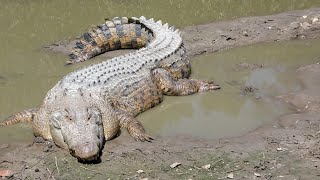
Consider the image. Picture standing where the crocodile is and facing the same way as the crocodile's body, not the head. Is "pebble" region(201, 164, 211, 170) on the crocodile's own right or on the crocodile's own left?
on the crocodile's own left

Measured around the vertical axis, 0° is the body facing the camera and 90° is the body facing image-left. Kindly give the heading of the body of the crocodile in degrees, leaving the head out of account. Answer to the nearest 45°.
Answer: approximately 45°

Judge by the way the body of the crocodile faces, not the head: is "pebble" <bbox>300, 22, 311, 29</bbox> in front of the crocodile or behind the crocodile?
behind

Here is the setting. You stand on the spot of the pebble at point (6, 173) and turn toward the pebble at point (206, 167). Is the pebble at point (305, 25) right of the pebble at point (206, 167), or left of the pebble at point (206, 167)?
left

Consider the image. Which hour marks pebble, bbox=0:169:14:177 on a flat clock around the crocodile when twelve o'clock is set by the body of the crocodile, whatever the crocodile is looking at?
The pebble is roughly at 12 o'clock from the crocodile.
